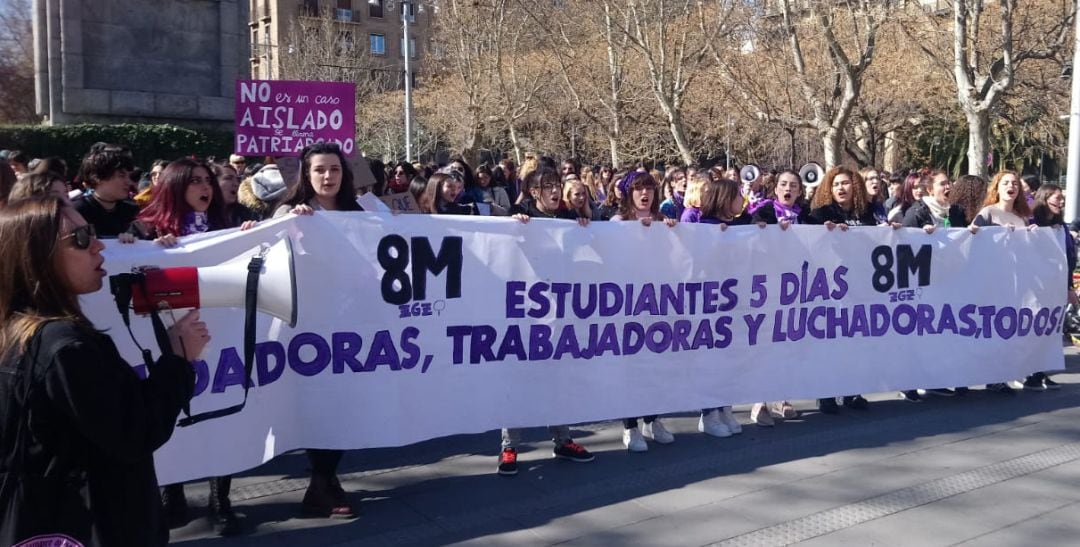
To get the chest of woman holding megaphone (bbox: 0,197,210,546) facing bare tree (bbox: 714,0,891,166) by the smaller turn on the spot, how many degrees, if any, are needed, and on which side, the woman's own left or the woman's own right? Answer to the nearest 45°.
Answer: approximately 45° to the woman's own left

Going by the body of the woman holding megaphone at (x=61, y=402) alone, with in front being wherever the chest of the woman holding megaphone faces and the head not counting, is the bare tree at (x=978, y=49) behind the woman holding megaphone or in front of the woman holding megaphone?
in front

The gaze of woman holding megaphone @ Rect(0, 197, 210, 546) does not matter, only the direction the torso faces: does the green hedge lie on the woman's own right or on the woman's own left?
on the woman's own left

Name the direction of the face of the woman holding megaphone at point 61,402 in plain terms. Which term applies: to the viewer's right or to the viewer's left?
to the viewer's right

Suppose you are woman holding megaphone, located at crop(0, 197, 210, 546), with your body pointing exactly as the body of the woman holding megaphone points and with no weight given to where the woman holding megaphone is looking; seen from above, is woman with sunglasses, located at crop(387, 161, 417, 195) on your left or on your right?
on your left

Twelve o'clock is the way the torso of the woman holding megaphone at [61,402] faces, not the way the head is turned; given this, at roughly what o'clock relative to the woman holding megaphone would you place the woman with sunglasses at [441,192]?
The woman with sunglasses is roughly at 10 o'clock from the woman holding megaphone.

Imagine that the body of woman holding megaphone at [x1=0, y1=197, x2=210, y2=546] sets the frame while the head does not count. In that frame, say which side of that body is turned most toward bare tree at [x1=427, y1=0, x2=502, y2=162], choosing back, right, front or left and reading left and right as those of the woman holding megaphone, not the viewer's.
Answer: left

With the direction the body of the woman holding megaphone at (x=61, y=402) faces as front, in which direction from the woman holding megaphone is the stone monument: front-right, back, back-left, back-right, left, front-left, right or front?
left

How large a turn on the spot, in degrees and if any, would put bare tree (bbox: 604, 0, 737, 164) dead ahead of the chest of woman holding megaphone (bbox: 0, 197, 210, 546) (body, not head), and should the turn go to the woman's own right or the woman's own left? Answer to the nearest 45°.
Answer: approximately 45° to the woman's own left

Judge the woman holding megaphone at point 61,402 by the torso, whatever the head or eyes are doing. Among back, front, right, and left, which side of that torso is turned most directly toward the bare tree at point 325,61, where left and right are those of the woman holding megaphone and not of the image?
left

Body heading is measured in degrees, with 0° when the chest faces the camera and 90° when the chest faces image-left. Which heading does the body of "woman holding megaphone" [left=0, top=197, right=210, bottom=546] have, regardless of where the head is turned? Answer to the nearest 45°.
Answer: approximately 270°

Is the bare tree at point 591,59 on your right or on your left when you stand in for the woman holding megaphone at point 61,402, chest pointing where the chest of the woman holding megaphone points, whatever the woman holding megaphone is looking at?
on your left

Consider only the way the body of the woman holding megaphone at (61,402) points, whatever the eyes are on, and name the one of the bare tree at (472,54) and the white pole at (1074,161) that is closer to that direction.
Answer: the white pole
